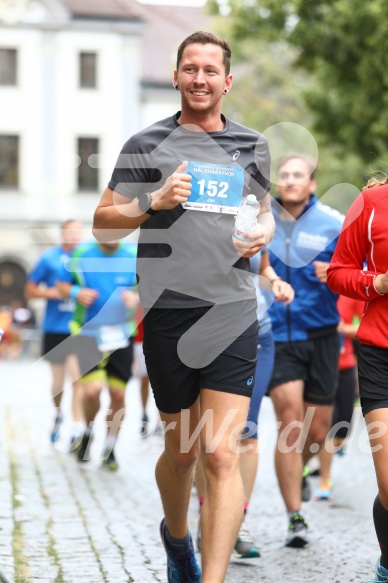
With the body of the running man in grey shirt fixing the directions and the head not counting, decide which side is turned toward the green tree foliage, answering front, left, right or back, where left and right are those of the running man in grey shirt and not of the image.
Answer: back

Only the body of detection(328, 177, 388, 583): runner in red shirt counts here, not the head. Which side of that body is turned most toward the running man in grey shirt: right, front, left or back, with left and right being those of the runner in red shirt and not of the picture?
right

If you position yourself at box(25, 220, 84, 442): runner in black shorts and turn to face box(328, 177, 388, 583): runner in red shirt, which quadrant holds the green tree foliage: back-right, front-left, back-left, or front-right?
back-left

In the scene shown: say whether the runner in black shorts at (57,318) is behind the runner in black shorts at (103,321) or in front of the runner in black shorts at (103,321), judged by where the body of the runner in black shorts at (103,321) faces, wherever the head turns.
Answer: behind

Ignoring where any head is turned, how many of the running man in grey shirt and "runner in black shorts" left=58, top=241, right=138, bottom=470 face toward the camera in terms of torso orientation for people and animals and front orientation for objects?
2

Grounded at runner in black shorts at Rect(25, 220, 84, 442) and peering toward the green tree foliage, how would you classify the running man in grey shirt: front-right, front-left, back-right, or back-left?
back-right

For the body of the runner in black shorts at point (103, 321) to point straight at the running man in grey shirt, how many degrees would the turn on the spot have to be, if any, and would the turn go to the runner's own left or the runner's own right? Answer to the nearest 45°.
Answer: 0° — they already face them

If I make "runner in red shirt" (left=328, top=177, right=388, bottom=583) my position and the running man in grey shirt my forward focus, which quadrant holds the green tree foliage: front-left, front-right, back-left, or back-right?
back-right
